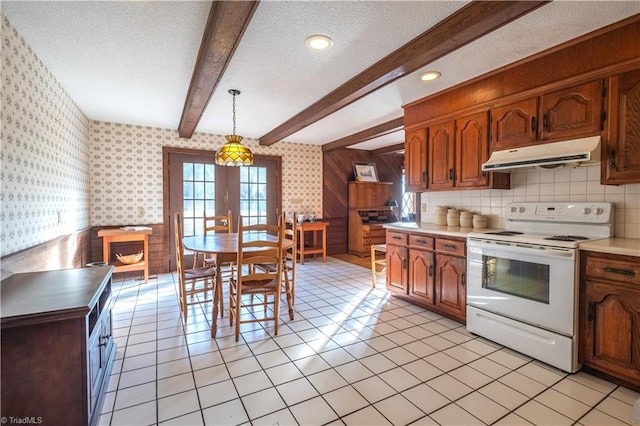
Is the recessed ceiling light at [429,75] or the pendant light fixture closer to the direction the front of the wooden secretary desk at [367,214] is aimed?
the recessed ceiling light

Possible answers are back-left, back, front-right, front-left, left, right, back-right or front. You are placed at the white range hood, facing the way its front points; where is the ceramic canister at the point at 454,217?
right

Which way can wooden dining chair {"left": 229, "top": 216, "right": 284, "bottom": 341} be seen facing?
away from the camera

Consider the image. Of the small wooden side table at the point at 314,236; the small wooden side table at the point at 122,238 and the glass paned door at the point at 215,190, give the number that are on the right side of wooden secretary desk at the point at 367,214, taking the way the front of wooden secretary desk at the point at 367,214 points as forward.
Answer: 3

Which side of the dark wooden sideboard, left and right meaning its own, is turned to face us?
right

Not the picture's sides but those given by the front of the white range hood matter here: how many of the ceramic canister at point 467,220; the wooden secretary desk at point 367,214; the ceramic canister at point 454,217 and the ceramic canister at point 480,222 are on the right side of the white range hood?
4

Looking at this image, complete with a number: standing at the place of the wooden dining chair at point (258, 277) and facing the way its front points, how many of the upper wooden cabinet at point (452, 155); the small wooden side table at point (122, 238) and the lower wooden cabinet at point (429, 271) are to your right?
2

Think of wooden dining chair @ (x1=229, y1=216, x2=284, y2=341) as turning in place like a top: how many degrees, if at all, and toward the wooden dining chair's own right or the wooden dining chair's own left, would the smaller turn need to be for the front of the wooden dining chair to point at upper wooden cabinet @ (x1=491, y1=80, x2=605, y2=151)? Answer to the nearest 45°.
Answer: approximately 90° to the wooden dining chair's own right

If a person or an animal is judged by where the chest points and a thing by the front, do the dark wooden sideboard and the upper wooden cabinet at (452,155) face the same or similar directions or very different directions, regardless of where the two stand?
very different directions

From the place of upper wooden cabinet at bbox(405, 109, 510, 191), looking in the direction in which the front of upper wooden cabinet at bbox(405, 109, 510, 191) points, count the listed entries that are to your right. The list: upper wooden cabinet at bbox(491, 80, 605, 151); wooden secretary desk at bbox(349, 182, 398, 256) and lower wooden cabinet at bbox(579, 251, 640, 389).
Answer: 1

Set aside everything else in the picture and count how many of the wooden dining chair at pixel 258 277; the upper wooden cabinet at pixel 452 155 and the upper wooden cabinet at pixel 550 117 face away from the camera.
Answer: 1

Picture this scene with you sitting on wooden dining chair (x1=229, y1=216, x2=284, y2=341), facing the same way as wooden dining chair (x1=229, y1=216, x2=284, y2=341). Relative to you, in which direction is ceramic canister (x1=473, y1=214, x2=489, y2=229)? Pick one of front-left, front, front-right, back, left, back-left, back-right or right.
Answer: right

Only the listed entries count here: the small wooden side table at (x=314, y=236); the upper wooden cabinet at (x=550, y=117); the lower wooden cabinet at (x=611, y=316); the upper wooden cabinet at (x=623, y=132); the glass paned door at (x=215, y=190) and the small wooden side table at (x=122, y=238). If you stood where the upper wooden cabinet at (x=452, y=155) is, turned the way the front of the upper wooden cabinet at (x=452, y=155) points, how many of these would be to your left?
3

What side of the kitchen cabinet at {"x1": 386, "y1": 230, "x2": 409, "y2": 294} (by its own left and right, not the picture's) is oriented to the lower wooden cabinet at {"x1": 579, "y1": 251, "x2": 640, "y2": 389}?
left

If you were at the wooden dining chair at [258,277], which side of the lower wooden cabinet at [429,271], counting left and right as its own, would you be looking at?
front
